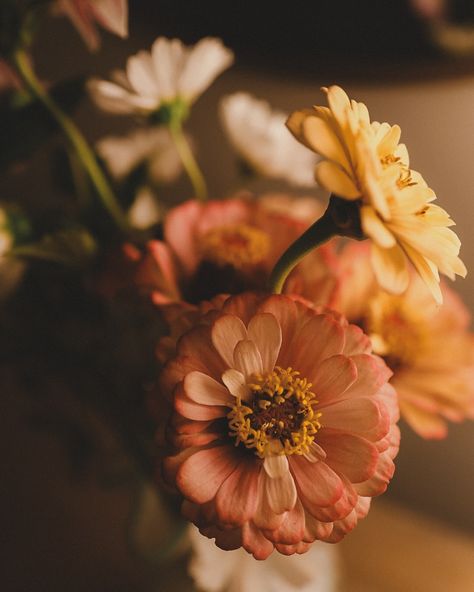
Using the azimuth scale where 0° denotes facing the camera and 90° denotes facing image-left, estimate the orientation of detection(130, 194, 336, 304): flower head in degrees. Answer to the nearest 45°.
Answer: approximately 0°
